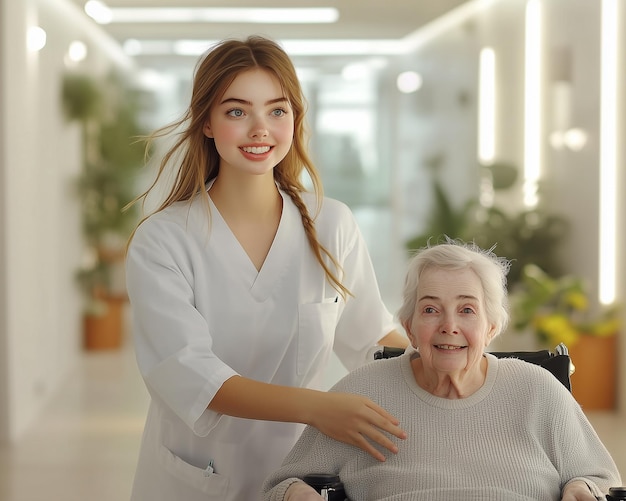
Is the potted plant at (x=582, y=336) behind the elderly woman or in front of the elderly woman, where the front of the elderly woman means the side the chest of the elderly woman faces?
behind

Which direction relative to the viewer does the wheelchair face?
toward the camera

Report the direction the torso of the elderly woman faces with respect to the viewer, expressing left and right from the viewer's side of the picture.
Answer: facing the viewer

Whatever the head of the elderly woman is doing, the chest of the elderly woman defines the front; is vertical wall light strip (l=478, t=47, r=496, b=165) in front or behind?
behind

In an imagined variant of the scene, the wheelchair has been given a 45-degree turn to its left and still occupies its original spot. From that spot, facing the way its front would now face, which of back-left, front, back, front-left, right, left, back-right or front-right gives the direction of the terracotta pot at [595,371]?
back-left

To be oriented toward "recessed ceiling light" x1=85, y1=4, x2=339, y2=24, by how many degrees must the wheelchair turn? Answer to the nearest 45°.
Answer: approximately 180°

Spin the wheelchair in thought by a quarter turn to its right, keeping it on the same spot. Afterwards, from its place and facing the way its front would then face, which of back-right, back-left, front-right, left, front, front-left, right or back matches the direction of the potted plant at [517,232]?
right

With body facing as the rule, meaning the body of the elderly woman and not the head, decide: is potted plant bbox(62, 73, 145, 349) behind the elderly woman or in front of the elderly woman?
behind

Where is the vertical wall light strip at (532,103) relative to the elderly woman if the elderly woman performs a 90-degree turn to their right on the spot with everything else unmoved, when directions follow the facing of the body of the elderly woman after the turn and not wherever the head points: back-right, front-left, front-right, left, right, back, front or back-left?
right

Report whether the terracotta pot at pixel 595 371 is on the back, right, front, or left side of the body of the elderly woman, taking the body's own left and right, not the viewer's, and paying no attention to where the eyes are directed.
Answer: back

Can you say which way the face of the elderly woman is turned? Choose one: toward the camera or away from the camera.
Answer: toward the camera

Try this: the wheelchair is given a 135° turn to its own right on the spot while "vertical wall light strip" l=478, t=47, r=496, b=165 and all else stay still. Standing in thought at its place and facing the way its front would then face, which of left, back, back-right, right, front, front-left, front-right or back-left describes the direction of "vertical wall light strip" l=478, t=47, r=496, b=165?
front-right

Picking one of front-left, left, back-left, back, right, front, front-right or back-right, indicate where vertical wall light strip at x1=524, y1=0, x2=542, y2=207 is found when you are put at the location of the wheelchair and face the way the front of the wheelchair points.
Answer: back
